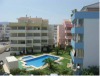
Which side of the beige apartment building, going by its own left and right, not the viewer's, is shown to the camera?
front

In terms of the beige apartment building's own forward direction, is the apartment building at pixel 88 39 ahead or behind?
ahead

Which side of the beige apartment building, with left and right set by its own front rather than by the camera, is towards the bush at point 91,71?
front
